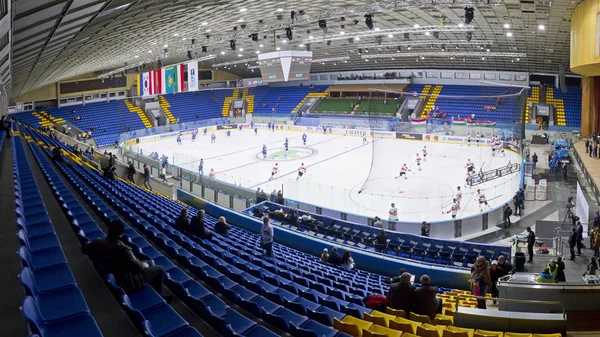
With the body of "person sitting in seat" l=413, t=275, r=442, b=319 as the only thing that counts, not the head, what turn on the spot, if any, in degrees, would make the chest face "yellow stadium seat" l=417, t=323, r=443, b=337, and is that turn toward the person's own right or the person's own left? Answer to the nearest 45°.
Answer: approximately 180°

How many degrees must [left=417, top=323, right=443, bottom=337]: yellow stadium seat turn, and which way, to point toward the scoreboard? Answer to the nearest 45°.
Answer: approximately 45° to its left

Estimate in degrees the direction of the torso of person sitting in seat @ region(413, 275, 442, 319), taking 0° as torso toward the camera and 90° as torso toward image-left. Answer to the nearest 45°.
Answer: approximately 180°

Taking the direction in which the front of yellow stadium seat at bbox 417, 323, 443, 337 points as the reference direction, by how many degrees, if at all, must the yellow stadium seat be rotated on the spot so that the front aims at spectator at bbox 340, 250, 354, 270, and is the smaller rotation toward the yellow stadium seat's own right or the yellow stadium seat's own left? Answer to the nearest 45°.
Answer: approximately 45° to the yellow stadium seat's own left

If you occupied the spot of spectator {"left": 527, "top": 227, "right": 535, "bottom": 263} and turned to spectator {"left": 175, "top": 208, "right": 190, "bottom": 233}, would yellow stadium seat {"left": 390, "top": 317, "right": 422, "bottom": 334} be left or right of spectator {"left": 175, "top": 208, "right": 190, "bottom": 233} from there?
left

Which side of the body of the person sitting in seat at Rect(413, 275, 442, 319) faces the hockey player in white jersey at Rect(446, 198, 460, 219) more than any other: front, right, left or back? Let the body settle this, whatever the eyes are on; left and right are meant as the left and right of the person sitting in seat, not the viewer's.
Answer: front

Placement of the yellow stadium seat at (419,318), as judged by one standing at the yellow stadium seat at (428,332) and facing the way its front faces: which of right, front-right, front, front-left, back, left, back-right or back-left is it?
front-left

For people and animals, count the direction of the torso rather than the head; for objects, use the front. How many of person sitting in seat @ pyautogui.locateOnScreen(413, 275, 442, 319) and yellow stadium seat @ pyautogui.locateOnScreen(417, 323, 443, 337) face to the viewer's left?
0
